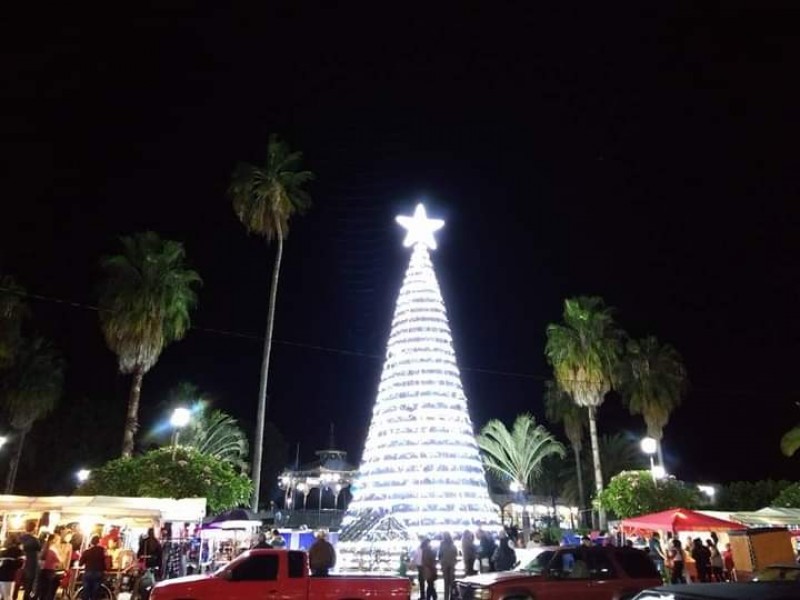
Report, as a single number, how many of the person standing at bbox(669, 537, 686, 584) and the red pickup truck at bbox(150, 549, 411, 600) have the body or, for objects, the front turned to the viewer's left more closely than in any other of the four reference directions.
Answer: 1

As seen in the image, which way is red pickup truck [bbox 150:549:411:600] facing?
to the viewer's left

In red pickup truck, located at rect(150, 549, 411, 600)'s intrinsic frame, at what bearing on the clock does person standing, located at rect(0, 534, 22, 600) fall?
The person standing is roughly at 1 o'clock from the red pickup truck.

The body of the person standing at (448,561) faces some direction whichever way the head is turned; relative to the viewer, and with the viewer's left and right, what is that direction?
facing away from the viewer

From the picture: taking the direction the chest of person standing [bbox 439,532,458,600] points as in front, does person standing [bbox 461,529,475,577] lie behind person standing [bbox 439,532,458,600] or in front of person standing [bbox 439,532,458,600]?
in front

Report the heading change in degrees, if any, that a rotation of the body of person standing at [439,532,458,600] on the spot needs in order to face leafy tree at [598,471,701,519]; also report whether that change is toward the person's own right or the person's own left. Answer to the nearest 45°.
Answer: approximately 45° to the person's own right

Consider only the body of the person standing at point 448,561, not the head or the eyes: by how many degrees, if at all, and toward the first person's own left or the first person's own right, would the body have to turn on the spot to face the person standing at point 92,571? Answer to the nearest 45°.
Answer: approximately 135° to the first person's own left

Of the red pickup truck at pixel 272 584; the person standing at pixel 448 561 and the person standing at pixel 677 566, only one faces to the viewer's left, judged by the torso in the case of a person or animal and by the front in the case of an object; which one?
the red pickup truck

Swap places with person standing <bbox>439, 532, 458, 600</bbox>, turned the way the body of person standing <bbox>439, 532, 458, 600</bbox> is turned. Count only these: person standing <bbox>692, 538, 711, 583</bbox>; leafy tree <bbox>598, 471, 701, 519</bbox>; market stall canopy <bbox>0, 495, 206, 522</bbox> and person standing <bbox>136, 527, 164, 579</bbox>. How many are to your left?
2

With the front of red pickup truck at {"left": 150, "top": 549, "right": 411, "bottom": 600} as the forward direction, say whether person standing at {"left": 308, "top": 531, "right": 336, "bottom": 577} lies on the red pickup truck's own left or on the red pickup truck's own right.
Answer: on the red pickup truck's own right

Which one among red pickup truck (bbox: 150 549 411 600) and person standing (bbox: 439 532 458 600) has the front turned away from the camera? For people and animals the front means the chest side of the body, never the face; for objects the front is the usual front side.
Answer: the person standing

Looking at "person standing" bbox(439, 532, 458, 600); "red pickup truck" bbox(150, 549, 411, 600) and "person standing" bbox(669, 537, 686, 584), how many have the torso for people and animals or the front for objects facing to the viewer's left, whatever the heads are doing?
1
